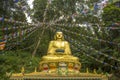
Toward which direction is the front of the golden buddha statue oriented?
toward the camera
